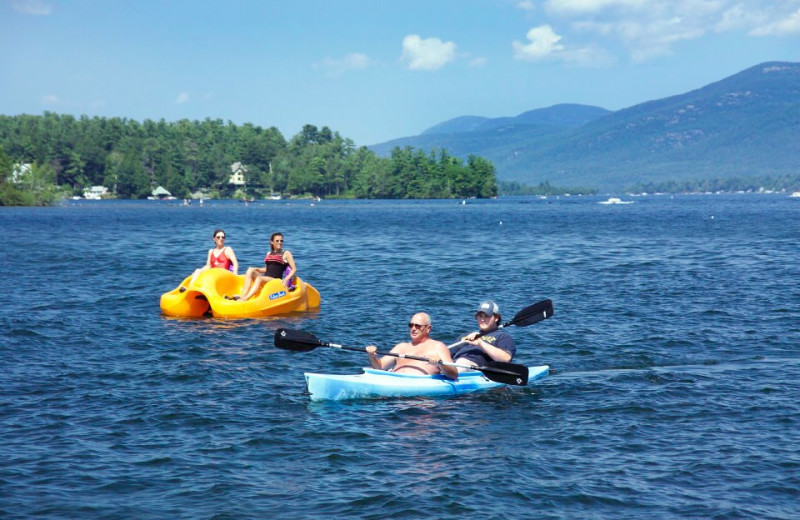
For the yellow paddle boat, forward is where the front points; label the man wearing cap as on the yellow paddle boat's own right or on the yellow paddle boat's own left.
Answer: on the yellow paddle boat's own left

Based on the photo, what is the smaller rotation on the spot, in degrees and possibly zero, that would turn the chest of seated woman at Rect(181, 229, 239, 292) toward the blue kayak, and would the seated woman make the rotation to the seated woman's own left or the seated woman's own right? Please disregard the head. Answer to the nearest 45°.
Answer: approximately 45° to the seated woman's own left

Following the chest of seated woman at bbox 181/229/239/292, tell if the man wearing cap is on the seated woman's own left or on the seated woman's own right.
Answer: on the seated woman's own left

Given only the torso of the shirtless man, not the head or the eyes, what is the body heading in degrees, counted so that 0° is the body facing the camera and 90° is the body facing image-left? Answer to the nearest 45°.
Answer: approximately 45°

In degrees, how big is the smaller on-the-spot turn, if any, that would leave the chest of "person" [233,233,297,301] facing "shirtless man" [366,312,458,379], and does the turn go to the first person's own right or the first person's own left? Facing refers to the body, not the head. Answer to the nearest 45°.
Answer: approximately 45° to the first person's own left

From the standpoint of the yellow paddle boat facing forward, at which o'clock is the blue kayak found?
The blue kayak is roughly at 10 o'clock from the yellow paddle boat.

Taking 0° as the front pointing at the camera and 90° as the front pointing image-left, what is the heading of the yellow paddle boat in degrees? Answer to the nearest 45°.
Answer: approximately 45°
